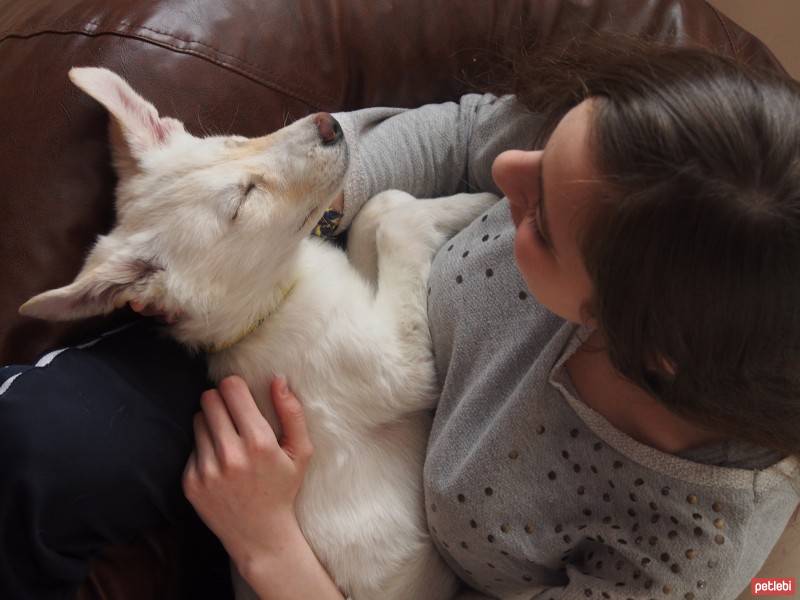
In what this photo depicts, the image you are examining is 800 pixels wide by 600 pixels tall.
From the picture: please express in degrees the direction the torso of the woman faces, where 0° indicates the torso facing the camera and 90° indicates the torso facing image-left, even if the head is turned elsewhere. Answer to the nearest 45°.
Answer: approximately 90°
